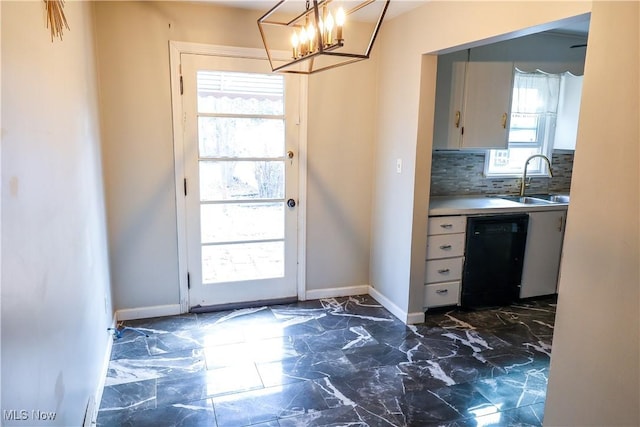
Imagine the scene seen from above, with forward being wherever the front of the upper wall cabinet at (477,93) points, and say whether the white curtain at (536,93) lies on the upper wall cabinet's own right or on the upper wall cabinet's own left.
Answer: on the upper wall cabinet's own left

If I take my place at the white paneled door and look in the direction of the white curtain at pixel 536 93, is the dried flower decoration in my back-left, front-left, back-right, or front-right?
back-right

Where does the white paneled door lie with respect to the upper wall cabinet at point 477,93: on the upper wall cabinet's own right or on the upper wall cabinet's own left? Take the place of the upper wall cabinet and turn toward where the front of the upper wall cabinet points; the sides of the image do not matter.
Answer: on the upper wall cabinet's own right
